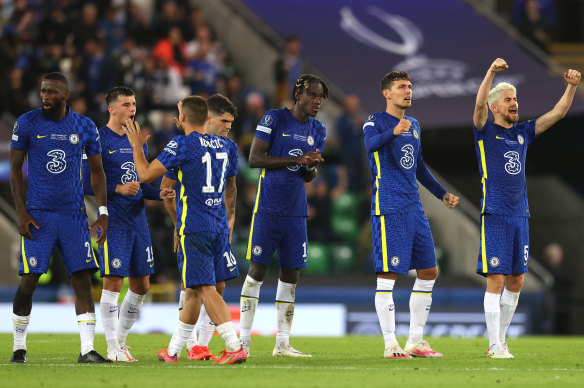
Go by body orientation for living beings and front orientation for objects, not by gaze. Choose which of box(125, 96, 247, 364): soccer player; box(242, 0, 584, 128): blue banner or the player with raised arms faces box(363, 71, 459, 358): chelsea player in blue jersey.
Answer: the blue banner

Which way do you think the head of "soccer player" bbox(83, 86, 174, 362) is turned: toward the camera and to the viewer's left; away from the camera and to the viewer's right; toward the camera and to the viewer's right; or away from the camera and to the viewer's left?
toward the camera and to the viewer's right

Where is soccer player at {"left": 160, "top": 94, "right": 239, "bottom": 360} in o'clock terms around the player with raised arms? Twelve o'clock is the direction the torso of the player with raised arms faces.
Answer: The soccer player is roughly at 4 o'clock from the player with raised arms.

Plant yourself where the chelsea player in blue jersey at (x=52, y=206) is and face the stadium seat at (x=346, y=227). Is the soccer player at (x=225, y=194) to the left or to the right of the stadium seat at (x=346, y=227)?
right

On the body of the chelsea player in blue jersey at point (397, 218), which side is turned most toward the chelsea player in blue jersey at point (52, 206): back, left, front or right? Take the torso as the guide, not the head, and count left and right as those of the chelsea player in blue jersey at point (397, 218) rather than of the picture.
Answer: right

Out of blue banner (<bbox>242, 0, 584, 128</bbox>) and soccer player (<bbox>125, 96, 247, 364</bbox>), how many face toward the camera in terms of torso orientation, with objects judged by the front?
1

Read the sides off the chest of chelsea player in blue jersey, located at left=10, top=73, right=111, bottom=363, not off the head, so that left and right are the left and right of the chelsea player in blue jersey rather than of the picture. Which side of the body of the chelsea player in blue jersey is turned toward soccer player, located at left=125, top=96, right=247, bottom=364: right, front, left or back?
left

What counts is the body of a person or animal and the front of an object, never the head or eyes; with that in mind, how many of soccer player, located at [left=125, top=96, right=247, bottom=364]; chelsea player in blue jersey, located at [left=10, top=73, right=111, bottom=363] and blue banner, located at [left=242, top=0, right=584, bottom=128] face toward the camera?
2

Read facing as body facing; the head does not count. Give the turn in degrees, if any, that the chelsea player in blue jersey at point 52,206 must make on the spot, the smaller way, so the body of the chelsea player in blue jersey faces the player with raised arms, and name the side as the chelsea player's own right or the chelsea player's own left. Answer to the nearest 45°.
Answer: approximately 90° to the chelsea player's own left
